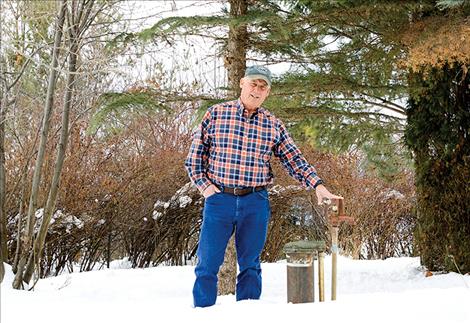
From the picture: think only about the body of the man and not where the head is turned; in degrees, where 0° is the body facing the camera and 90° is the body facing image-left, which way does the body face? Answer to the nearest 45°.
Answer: approximately 0°

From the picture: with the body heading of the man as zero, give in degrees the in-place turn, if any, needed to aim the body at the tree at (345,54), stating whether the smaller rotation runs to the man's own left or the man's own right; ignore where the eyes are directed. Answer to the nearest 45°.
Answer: approximately 180°

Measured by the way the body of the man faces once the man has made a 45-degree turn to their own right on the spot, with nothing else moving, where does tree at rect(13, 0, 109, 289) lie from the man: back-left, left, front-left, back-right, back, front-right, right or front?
right
